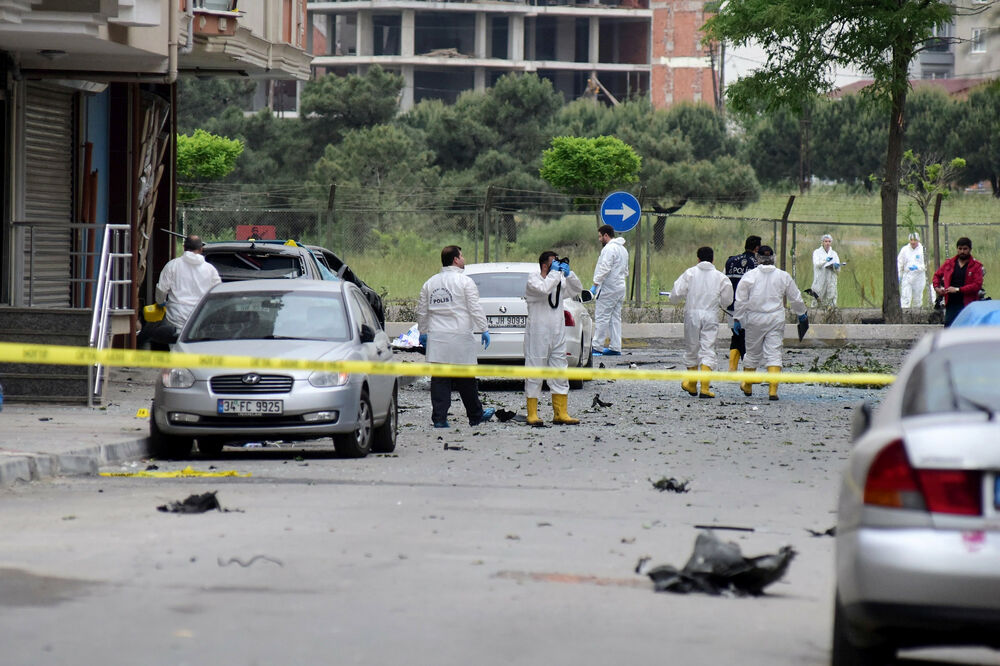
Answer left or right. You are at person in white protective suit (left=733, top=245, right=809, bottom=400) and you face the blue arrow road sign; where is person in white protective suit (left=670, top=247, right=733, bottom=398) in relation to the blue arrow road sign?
left

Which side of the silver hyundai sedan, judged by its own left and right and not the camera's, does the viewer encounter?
front

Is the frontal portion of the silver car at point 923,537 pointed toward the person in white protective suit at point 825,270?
yes

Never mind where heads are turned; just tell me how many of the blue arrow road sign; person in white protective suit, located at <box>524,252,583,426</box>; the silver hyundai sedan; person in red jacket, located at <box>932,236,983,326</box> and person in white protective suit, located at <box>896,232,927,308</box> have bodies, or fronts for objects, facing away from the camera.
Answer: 0

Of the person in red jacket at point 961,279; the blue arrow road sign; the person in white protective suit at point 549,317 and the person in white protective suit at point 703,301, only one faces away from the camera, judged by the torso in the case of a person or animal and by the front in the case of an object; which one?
the person in white protective suit at point 703,301

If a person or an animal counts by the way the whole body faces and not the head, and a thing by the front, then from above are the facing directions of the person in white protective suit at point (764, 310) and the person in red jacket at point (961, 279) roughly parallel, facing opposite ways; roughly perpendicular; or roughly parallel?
roughly parallel, facing opposite ways

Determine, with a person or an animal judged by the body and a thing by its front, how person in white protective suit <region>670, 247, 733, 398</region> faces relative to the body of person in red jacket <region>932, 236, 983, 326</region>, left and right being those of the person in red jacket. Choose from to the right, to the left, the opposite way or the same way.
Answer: the opposite way

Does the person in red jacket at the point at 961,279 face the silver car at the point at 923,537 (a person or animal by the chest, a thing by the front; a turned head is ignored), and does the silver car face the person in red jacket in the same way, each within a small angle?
yes

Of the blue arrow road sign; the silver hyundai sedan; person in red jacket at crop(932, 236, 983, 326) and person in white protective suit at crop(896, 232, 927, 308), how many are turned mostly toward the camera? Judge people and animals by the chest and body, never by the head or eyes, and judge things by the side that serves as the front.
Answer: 4

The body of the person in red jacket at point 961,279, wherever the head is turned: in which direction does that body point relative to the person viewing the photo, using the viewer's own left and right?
facing the viewer

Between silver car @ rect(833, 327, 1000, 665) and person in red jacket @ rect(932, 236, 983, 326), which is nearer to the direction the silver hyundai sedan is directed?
the silver car

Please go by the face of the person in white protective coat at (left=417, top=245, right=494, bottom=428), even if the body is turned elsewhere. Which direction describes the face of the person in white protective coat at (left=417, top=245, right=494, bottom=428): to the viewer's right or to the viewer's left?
to the viewer's right

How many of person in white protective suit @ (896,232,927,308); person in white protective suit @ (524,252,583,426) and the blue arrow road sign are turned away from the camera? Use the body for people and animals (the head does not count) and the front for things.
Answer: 0

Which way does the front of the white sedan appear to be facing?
away from the camera

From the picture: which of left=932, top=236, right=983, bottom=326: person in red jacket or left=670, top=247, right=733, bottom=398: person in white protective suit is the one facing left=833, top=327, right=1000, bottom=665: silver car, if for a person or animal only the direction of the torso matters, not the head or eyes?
the person in red jacket
